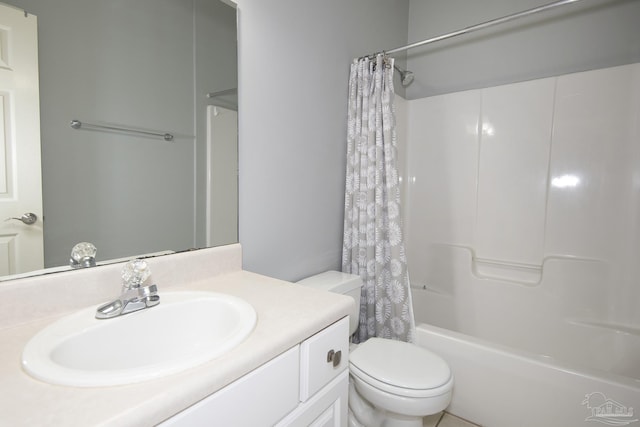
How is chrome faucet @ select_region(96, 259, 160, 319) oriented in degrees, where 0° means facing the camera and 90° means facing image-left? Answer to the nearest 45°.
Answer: approximately 315°

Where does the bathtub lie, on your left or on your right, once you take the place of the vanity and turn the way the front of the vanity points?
on your left

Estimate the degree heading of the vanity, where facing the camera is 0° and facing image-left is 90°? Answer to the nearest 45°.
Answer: approximately 315°

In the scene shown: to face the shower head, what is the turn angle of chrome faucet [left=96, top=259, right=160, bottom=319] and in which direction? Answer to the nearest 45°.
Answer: approximately 90° to its left

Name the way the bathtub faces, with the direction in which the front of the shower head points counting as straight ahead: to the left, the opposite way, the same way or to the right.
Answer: to the right
